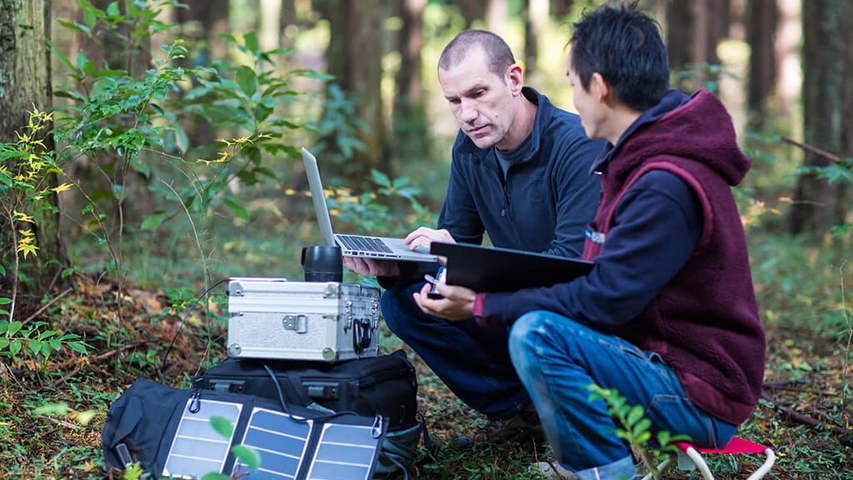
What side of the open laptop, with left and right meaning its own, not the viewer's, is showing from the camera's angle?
right

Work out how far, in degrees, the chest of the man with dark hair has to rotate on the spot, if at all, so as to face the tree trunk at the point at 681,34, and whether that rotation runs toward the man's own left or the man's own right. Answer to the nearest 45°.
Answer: approximately 90° to the man's own right

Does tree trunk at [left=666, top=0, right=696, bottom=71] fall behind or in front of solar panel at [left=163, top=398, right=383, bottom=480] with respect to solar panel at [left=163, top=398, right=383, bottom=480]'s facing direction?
behind

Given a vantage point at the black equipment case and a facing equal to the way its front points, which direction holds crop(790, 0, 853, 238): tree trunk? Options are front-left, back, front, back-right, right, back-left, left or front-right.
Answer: back-left

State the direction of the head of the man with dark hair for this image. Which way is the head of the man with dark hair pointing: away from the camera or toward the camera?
away from the camera

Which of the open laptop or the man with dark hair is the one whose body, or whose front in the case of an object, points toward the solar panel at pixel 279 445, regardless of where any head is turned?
the man with dark hair

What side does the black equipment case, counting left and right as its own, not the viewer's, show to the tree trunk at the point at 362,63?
back

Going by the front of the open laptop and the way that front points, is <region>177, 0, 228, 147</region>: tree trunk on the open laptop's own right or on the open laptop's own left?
on the open laptop's own left

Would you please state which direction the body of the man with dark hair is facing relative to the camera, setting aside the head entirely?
to the viewer's left

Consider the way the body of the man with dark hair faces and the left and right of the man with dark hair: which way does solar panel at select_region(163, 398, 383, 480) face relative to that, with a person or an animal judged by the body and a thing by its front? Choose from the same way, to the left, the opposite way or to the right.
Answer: to the left
